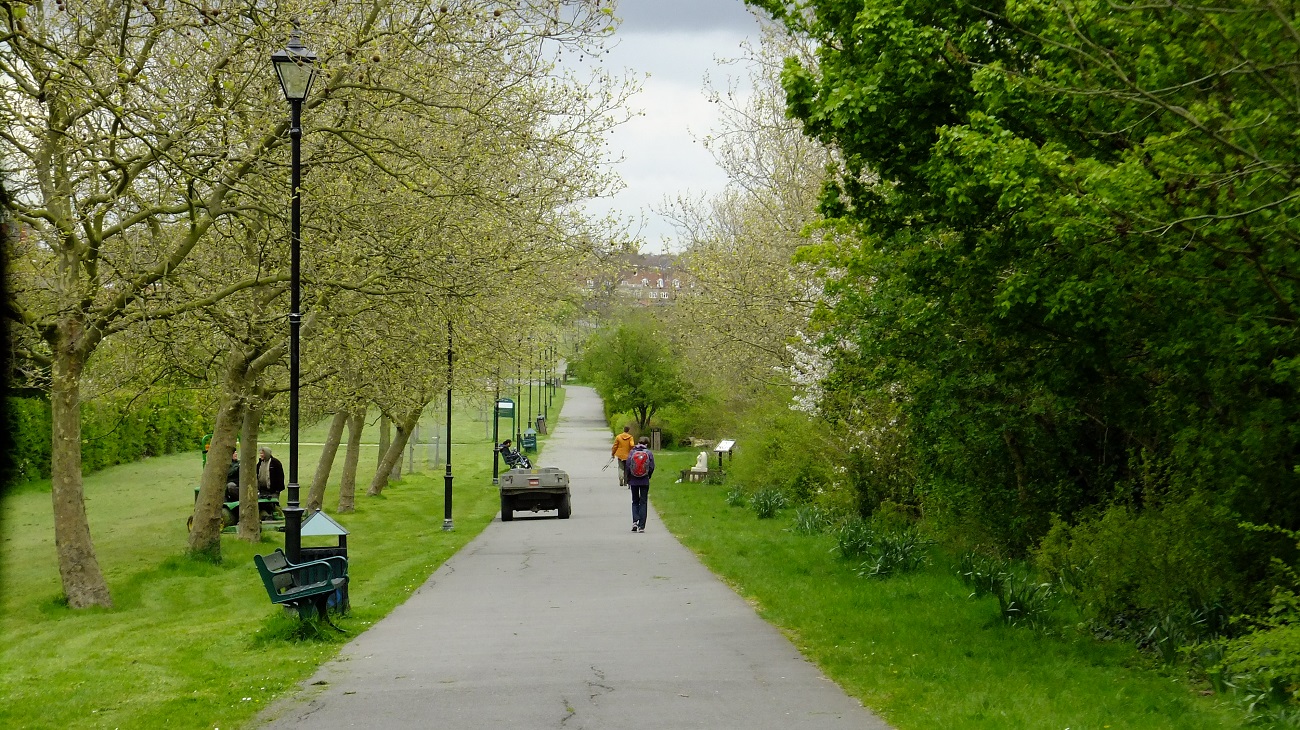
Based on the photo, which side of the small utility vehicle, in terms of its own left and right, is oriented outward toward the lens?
back

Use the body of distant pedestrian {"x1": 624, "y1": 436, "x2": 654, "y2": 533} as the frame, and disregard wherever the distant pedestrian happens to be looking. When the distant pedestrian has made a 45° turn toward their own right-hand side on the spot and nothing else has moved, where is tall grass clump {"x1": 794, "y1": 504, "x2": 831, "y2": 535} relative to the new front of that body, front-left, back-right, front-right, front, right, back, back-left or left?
right

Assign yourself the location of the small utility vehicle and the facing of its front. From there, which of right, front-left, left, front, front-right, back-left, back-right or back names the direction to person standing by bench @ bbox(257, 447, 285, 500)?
left

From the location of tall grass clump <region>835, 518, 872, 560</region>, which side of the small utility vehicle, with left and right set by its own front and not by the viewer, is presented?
back

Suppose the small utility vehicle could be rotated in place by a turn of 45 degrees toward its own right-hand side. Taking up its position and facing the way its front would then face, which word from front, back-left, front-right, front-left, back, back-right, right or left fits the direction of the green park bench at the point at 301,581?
back-right

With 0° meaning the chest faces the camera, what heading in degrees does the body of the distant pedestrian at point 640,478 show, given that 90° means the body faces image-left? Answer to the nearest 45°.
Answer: approximately 180°

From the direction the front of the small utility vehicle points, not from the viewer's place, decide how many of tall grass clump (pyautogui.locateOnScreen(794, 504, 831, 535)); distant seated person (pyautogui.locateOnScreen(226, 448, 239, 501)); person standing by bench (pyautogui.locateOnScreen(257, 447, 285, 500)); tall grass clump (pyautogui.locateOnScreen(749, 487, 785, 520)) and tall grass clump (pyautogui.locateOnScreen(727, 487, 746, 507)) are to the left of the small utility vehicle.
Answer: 2

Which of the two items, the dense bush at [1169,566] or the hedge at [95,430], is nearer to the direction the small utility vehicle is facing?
the hedge

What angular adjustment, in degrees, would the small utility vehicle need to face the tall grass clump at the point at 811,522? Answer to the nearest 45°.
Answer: approximately 135° to its right

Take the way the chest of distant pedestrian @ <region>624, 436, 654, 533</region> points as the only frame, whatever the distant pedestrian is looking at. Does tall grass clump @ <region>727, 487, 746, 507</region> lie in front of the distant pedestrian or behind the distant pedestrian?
in front

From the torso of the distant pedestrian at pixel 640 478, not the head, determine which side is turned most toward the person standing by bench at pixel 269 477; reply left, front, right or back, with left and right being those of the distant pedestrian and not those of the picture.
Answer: left

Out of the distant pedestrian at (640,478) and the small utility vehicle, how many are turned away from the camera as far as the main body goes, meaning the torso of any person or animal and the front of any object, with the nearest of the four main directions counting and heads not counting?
2

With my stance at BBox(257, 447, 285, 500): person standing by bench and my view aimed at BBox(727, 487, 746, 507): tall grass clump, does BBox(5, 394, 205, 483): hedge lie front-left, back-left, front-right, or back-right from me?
back-left
